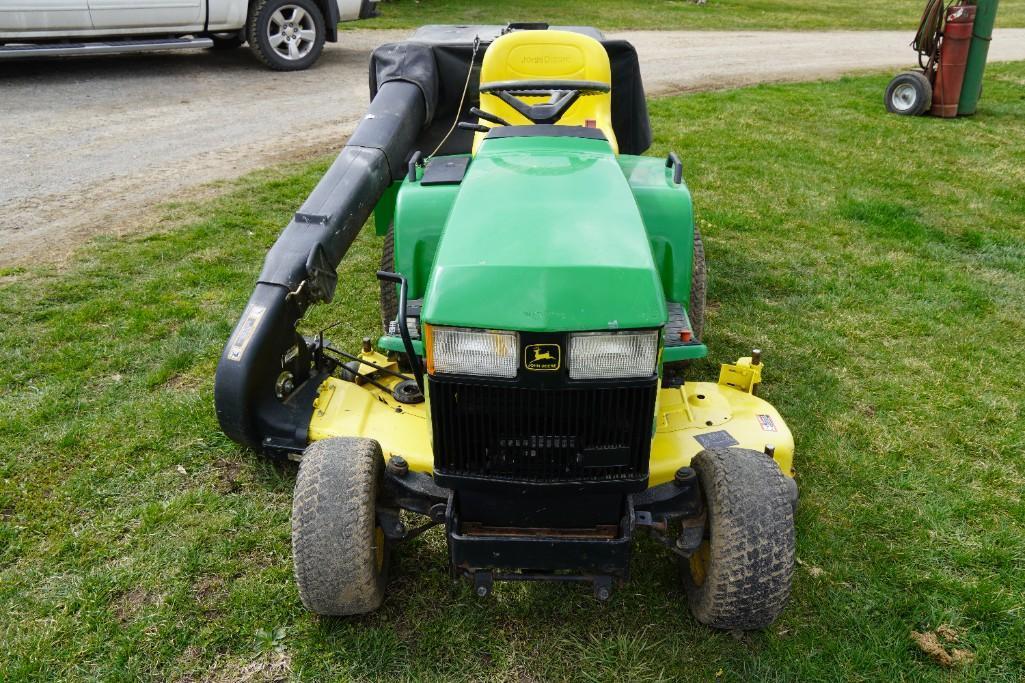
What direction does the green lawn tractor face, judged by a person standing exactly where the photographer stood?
facing the viewer

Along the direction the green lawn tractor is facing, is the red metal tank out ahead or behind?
behind

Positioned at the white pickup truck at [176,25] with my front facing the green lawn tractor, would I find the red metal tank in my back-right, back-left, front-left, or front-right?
front-left

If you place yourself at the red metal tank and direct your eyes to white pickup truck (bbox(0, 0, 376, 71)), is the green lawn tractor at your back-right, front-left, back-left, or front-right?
front-left

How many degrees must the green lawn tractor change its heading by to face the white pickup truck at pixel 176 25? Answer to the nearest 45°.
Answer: approximately 135° to its right

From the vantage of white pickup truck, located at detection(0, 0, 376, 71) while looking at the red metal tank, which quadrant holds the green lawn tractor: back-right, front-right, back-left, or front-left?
front-right

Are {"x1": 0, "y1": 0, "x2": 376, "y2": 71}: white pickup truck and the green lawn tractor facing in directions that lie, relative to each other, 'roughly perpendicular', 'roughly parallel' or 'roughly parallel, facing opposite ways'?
roughly perpendicular
